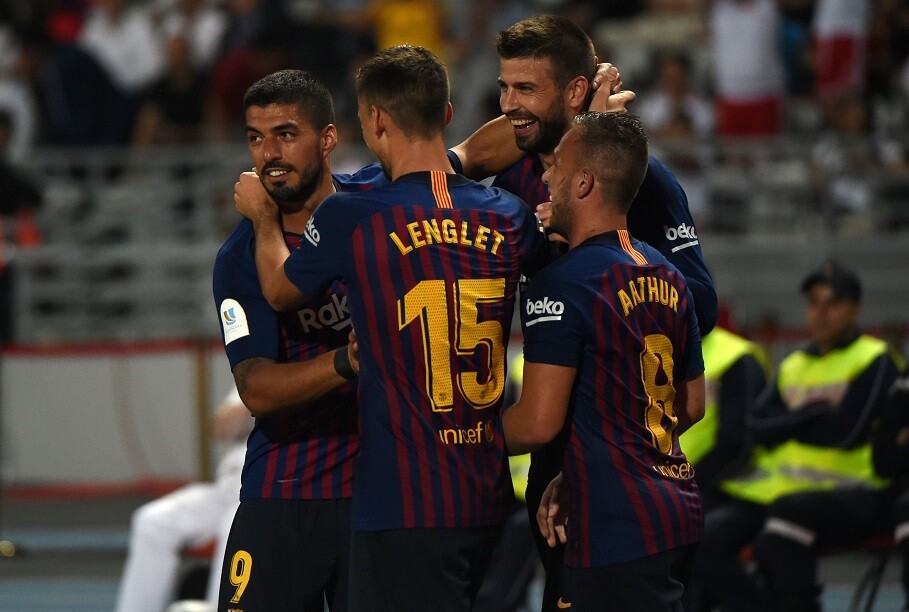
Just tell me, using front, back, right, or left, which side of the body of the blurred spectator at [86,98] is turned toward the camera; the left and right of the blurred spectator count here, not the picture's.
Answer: front

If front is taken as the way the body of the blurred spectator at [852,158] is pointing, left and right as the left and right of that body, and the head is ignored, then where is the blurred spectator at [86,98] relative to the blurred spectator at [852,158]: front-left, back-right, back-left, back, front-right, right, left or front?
right

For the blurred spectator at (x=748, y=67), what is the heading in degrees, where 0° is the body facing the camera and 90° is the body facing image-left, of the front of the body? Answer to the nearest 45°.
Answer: approximately 0°

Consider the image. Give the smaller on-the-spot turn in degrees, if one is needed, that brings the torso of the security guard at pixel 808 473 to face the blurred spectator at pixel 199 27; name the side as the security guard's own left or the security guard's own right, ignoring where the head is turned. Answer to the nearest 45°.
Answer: approximately 90° to the security guard's own right
